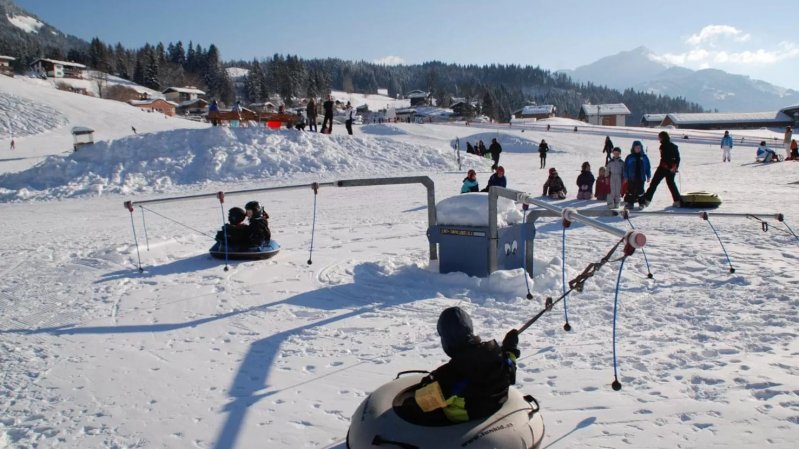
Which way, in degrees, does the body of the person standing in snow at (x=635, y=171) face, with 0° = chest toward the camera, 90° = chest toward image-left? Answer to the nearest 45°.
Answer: approximately 0°

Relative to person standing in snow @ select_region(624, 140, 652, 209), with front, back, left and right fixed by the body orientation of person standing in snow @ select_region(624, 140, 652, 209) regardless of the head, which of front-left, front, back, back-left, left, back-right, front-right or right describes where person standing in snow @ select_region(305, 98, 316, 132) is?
back-right

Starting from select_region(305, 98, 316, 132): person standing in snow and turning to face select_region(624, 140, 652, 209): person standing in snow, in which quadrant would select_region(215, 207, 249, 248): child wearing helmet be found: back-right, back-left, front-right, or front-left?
front-right

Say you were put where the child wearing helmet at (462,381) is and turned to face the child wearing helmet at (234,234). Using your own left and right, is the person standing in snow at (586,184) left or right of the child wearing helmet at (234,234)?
right

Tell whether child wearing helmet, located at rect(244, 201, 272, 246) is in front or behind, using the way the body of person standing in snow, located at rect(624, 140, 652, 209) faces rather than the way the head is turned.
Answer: in front

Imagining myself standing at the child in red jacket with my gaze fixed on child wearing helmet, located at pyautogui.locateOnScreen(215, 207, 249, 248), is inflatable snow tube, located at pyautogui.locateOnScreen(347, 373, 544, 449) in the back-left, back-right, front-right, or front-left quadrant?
front-left

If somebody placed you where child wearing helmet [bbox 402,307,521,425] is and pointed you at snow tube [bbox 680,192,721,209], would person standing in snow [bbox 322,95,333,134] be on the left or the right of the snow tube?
left

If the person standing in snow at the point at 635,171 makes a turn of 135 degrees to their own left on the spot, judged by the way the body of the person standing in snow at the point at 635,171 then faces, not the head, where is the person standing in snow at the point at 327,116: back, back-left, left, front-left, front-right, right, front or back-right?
left

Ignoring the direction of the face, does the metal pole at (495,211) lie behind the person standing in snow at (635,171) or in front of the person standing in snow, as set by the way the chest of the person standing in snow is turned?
in front

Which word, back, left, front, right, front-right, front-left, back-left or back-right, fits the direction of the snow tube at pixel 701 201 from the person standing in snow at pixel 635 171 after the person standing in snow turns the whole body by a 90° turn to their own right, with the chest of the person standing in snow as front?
back

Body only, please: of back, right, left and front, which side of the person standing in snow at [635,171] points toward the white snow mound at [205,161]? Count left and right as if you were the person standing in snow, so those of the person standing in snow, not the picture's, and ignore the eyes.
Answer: right

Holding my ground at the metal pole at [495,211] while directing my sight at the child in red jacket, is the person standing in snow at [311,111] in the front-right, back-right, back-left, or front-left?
front-left

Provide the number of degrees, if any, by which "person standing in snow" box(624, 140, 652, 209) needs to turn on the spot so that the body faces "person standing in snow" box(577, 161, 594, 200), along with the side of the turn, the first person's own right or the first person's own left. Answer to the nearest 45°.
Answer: approximately 135° to the first person's own right

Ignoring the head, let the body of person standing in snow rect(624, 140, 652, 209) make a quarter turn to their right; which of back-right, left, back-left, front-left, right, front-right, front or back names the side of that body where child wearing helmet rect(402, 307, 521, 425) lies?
left

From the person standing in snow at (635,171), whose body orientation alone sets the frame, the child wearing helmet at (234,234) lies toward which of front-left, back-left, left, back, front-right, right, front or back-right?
front-right

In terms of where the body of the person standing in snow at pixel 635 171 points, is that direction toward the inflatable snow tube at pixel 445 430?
yes
